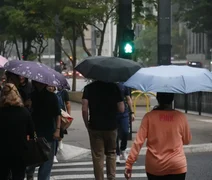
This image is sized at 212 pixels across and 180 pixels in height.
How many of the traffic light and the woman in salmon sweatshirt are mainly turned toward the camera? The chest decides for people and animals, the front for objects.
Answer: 1

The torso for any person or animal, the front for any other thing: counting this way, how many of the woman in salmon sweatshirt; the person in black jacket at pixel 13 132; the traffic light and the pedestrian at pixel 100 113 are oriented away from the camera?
3

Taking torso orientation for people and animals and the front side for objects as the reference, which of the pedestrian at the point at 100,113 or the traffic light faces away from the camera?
the pedestrian

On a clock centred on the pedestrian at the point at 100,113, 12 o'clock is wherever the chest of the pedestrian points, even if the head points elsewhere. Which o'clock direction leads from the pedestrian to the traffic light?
The traffic light is roughly at 12 o'clock from the pedestrian.

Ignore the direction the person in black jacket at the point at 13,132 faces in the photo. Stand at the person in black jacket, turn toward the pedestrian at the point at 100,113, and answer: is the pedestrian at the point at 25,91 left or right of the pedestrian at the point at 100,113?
left

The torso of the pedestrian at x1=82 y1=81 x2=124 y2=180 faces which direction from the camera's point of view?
away from the camera

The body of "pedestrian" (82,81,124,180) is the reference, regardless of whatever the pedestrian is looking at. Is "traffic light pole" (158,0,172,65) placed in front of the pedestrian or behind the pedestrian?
in front

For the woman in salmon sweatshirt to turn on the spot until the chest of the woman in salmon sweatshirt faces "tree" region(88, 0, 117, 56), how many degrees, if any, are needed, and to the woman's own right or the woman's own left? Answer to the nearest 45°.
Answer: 0° — they already face it

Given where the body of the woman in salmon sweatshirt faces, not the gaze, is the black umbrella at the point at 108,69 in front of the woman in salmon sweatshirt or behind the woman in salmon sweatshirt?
in front

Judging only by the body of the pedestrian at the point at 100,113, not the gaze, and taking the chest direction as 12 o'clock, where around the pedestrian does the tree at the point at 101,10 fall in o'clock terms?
The tree is roughly at 12 o'clock from the pedestrian.

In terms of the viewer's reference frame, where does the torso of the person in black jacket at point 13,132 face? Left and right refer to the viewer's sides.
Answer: facing away from the viewer

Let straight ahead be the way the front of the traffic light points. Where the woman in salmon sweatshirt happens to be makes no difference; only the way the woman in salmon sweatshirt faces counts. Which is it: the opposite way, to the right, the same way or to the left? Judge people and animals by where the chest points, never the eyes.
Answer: the opposite way

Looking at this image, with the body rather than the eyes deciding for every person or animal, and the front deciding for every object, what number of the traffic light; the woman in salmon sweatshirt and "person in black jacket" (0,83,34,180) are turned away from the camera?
2

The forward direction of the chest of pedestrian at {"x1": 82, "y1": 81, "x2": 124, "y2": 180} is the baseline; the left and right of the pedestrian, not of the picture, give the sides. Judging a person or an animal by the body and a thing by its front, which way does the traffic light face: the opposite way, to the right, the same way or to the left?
the opposite way

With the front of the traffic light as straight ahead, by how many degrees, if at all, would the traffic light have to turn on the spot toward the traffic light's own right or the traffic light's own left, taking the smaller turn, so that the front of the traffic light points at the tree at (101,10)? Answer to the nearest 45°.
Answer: approximately 180°

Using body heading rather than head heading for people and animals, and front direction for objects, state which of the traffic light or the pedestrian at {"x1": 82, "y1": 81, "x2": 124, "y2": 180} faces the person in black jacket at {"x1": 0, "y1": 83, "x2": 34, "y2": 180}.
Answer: the traffic light

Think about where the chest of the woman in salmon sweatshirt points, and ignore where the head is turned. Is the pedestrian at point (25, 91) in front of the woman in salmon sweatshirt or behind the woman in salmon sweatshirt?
in front

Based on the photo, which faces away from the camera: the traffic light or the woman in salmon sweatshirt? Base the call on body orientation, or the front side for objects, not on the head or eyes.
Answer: the woman in salmon sweatshirt

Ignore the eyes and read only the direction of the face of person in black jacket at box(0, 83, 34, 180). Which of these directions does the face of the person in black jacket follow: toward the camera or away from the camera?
away from the camera
